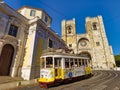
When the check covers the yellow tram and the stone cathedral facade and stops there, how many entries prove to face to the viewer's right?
0

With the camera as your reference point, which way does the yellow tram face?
facing the viewer and to the left of the viewer

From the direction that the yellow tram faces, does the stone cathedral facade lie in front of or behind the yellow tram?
behind

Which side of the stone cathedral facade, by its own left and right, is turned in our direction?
front

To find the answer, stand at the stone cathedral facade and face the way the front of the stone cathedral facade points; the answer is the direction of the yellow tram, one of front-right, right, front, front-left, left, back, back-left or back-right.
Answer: front
